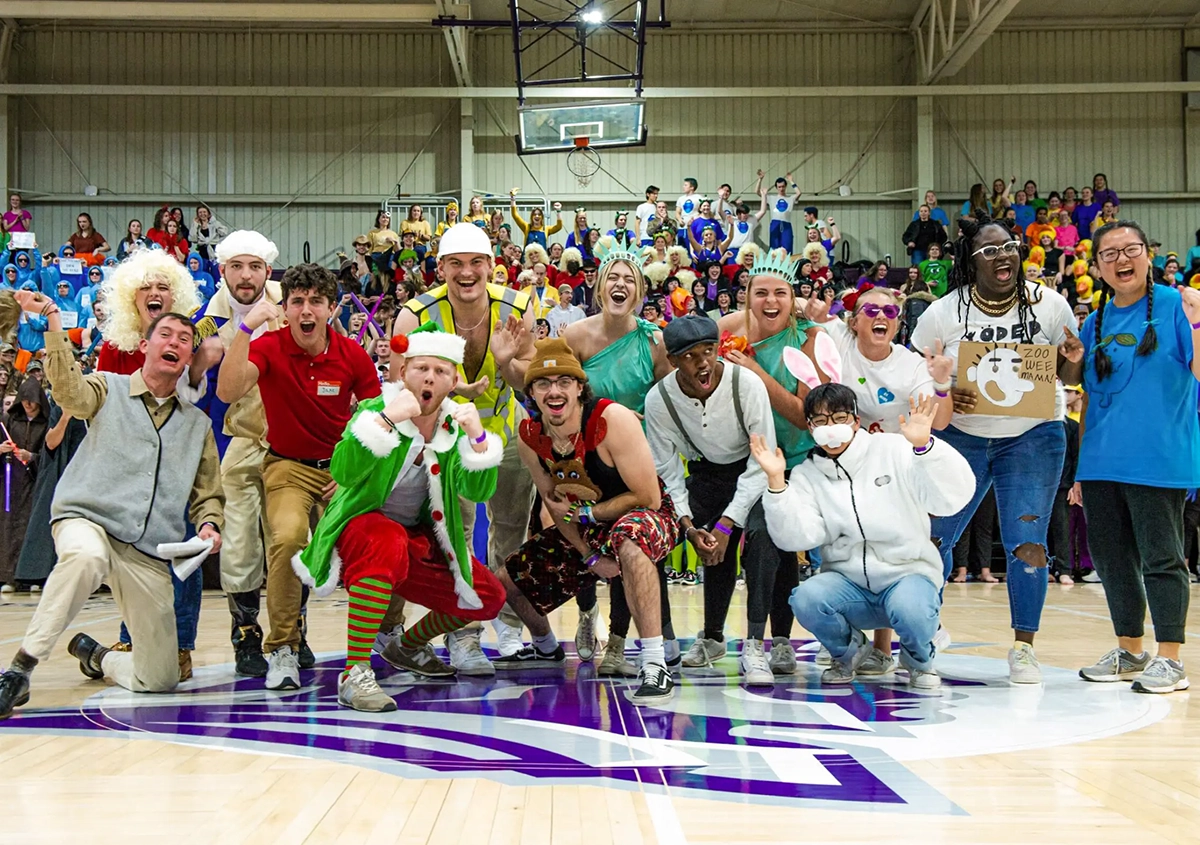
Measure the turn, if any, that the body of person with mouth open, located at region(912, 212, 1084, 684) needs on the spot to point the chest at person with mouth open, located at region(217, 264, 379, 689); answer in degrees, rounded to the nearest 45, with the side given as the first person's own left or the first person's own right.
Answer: approximately 90° to the first person's own right

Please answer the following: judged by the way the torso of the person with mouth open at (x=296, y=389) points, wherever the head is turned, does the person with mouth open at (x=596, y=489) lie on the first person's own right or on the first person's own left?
on the first person's own left

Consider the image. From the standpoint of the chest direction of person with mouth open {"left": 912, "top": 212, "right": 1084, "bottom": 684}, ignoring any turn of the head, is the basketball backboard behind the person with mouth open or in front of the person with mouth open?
behind

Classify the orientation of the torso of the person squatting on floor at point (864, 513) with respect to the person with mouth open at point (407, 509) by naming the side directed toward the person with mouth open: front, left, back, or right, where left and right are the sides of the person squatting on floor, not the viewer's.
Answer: right

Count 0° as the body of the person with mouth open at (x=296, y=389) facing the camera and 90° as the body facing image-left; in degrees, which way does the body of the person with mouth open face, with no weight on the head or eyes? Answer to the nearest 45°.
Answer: approximately 0°

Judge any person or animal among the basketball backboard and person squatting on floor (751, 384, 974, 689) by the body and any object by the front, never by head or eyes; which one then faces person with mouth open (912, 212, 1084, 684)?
the basketball backboard

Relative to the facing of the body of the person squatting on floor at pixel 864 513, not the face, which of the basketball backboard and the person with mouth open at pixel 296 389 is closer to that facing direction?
the person with mouth open

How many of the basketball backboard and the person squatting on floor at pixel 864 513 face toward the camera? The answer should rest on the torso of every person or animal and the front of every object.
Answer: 2
